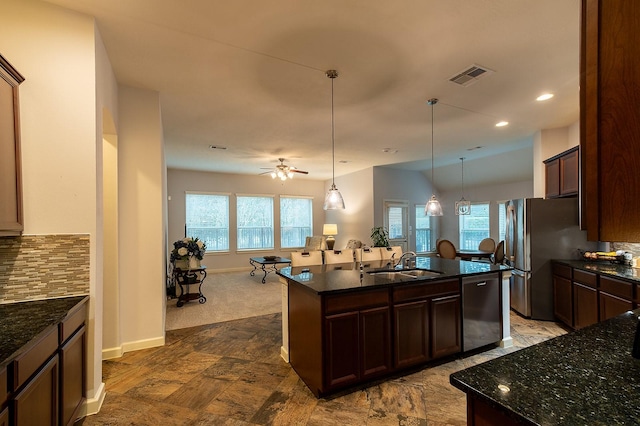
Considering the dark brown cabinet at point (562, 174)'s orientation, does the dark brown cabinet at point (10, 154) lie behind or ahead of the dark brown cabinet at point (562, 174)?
ahead

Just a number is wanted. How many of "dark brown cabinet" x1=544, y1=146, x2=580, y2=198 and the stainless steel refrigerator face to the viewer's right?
0

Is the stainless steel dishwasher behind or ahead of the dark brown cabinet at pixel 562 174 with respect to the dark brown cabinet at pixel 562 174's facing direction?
ahead

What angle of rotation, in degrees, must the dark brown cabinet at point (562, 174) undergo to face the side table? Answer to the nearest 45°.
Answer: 0° — it already faces it

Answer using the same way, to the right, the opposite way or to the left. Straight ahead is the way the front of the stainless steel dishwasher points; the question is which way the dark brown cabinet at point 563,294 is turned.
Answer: to the right

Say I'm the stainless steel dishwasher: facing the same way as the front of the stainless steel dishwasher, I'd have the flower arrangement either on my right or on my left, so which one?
on my right

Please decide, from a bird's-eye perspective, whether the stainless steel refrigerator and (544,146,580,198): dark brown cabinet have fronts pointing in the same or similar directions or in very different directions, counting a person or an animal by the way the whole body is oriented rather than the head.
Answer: same or similar directions

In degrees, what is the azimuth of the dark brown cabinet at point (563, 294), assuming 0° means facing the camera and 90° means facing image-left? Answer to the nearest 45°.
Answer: approximately 45°

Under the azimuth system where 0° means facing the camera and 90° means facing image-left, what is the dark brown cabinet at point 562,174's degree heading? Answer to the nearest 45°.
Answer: approximately 45°

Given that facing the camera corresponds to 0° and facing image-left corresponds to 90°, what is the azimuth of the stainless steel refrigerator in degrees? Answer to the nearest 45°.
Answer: approximately 45°

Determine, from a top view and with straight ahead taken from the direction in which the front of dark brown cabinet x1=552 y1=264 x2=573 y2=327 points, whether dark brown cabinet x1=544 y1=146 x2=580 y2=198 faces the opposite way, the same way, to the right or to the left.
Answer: the same way

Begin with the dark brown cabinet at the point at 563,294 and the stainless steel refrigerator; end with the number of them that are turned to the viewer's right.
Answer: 0

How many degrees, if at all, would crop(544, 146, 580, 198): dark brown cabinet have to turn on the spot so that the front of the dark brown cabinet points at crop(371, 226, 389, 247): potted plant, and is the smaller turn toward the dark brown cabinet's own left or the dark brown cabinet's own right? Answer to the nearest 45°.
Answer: approximately 45° to the dark brown cabinet's own right

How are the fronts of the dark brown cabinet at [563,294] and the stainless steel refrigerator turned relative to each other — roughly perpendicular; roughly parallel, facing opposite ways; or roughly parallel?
roughly parallel

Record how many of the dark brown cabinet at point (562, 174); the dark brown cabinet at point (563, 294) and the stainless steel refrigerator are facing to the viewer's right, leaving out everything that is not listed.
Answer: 0
